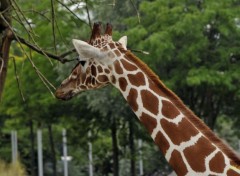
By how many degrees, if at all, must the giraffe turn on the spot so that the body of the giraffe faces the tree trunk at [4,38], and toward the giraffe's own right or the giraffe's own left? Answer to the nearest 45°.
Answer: approximately 45° to the giraffe's own left

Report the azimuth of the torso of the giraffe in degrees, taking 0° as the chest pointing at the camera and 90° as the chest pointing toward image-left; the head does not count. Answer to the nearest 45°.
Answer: approximately 135°
